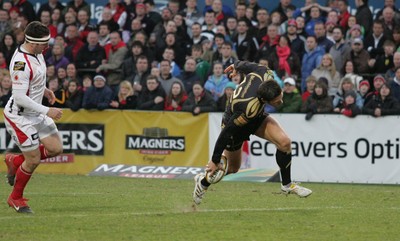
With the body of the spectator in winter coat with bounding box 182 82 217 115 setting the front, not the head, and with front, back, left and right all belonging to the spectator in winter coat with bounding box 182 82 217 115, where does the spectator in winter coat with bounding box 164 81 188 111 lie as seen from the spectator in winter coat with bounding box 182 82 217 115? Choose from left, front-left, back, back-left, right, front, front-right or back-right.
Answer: back-right

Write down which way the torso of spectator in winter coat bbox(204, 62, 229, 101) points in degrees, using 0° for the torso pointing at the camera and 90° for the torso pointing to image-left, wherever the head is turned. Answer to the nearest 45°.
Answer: approximately 0°

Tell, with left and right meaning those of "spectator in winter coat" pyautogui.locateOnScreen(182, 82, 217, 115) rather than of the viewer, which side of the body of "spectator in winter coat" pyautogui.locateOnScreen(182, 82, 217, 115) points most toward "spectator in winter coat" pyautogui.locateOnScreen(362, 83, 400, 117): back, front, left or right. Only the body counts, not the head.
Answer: left

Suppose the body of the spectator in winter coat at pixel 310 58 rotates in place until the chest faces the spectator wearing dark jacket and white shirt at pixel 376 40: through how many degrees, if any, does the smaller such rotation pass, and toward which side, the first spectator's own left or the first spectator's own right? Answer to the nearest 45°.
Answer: approximately 135° to the first spectator's own left

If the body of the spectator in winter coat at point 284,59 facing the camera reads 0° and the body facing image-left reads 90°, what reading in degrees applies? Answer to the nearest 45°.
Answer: approximately 0°
